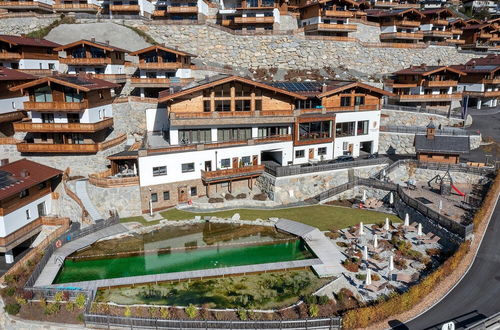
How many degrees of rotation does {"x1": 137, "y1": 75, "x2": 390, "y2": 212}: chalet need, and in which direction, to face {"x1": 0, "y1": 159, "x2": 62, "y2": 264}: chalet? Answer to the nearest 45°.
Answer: approximately 45° to its right

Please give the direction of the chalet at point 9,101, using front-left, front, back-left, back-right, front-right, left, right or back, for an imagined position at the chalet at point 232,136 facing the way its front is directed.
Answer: right

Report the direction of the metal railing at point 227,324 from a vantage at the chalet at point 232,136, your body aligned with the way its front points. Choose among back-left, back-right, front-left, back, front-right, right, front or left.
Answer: front

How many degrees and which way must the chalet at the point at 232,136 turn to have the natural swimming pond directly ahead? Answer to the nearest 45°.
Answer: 0° — it already faces it

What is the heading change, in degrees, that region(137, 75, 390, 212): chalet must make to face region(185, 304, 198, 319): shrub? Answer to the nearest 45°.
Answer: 0° — it already faces it

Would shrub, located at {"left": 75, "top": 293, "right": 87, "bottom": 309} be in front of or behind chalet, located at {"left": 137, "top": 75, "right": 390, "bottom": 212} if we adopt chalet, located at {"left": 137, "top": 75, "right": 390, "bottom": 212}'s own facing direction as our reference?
in front

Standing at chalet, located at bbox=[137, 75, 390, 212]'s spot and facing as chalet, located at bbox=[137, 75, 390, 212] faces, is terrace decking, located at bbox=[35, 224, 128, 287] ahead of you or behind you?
ahead

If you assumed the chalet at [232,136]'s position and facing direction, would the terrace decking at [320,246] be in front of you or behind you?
in front

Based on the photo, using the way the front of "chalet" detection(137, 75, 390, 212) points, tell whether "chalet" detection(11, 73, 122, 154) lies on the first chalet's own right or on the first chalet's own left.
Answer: on the first chalet's own right

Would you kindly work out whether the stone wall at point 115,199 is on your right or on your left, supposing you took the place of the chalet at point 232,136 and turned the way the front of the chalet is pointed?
on your right

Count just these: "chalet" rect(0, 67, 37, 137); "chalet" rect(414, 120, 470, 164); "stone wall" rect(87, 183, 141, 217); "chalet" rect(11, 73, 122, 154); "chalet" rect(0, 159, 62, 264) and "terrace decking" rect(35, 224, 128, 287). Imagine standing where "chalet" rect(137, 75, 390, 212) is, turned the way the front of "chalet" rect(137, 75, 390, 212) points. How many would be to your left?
1

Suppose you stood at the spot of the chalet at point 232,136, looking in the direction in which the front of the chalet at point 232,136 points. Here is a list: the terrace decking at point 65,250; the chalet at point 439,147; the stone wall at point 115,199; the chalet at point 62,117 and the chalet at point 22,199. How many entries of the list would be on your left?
1

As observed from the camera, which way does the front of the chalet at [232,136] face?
facing the viewer
